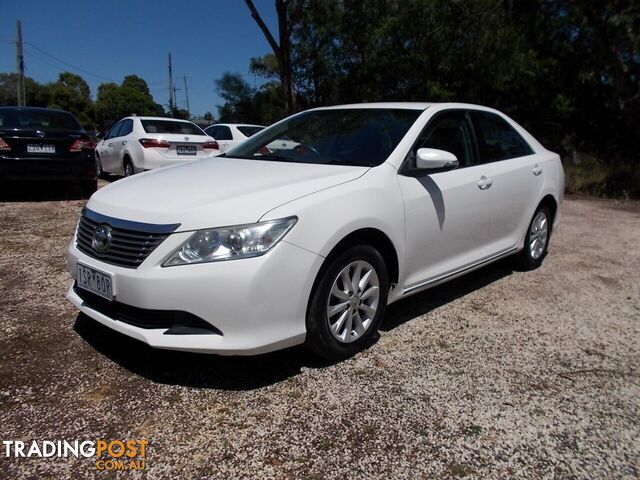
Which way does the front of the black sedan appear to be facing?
away from the camera

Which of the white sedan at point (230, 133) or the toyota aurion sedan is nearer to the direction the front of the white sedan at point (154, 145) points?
the white sedan

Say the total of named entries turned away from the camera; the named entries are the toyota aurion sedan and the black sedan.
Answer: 1

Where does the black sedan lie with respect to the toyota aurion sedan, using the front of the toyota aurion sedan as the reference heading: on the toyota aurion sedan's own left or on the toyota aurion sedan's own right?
on the toyota aurion sedan's own right

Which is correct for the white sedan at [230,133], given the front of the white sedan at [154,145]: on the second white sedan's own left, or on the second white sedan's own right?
on the second white sedan's own right

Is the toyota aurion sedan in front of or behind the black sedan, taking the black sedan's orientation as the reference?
behind

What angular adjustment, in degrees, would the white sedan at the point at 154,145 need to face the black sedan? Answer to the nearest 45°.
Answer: approximately 90° to its left

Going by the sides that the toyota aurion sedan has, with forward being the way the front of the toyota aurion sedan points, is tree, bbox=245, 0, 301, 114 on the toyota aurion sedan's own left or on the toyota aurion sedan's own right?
on the toyota aurion sedan's own right

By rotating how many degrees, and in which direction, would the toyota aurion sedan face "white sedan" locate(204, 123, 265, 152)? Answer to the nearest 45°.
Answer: approximately 135° to its right

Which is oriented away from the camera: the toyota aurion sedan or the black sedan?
the black sedan

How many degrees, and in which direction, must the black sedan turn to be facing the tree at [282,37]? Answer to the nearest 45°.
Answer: approximately 45° to its right

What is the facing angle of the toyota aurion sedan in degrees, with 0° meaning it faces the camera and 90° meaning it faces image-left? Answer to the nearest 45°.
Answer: approximately 45°

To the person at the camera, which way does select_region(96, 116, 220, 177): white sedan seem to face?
facing away from the viewer and to the left of the viewer
